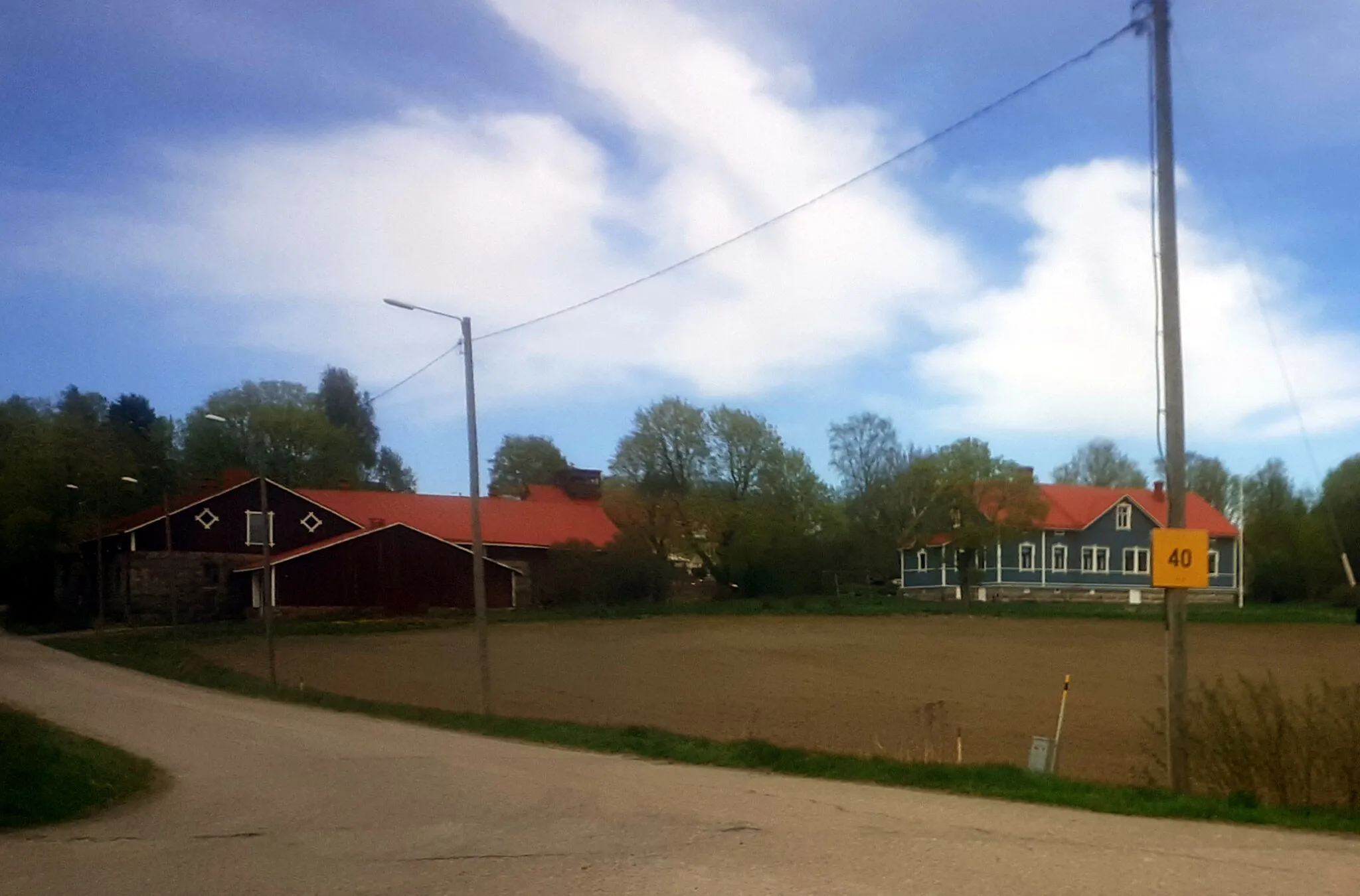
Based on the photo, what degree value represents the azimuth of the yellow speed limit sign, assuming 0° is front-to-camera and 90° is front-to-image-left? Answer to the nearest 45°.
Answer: approximately 0°
